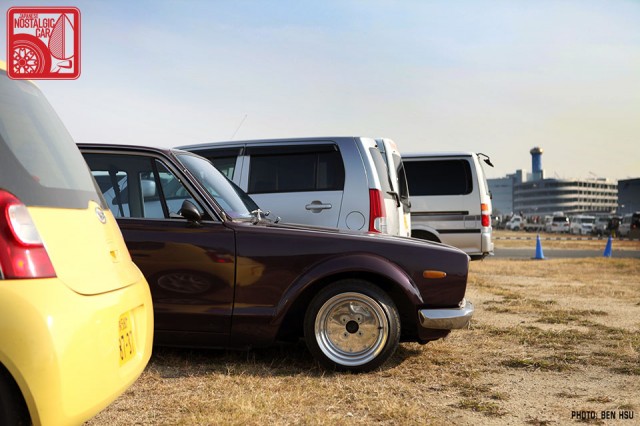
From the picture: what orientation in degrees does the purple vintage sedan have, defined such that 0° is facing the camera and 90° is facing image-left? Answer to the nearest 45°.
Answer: approximately 270°

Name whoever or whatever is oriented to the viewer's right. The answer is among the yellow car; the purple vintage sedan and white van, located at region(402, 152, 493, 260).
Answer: the purple vintage sedan

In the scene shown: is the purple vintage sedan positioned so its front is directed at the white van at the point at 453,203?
no

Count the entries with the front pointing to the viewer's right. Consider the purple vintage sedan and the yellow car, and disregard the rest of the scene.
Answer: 1

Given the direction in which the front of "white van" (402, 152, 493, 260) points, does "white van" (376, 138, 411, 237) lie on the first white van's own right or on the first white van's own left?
on the first white van's own left

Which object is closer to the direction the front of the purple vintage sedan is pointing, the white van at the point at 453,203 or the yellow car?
the white van

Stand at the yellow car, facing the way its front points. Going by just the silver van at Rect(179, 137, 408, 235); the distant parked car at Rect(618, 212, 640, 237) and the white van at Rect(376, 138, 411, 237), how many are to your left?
0

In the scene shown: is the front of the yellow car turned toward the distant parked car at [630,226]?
no

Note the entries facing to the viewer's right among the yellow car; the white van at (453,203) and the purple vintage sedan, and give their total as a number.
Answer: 1

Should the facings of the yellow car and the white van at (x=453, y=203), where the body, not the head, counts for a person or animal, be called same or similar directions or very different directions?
same or similar directions

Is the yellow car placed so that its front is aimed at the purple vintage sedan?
no

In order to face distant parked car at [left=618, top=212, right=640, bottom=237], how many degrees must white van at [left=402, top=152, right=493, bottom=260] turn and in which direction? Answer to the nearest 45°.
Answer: approximately 90° to its right

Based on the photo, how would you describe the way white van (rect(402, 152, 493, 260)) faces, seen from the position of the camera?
facing to the left of the viewer

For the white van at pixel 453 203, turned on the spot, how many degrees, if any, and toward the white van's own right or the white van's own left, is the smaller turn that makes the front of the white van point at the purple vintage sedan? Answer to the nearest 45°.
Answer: approximately 90° to the white van's own left
